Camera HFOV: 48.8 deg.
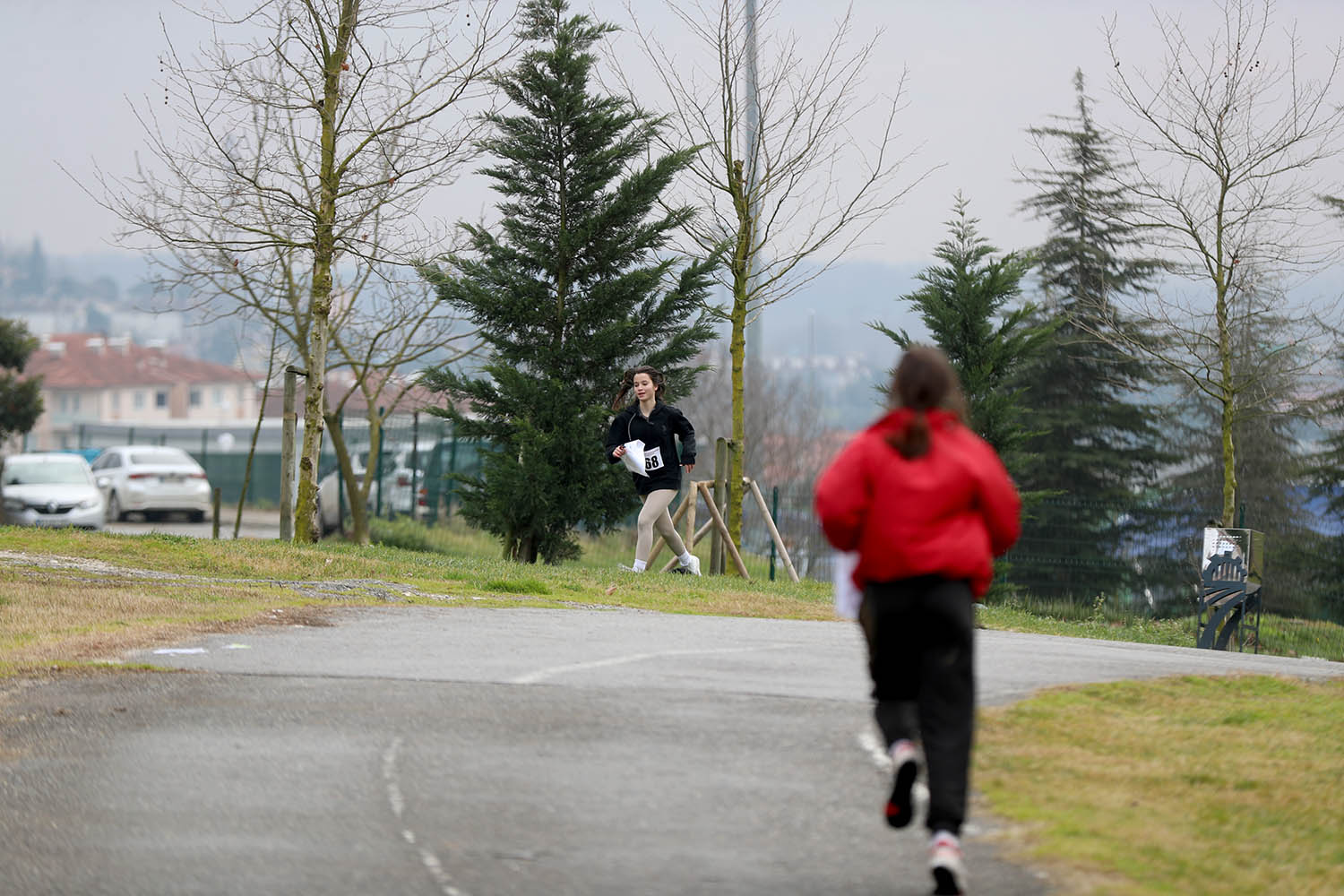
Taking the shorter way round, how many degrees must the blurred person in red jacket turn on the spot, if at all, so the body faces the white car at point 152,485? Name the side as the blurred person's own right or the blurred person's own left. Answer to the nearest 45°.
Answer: approximately 45° to the blurred person's own left

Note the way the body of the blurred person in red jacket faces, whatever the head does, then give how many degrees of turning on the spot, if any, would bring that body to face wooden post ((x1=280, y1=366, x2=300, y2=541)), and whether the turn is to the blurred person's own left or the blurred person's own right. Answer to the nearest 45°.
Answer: approximately 45° to the blurred person's own left

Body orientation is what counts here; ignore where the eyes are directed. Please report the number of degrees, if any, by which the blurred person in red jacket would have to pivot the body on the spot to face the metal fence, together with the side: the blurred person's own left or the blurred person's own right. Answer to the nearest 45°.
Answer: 0° — they already face it

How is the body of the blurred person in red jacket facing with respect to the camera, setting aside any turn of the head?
away from the camera

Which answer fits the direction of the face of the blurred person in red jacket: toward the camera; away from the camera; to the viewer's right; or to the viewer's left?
away from the camera

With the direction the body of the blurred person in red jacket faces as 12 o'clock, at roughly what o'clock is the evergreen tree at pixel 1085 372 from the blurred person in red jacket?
The evergreen tree is roughly at 12 o'clock from the blurred person in red jacket.

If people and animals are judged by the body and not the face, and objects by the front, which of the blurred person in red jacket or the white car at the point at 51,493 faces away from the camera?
the blurred person in red jacket

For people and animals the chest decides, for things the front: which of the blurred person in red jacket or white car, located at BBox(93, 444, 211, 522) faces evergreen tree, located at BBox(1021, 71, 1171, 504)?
the blurred person in red jacket

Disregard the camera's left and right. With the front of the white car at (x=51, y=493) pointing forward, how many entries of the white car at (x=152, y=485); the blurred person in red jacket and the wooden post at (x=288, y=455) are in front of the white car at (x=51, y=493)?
2

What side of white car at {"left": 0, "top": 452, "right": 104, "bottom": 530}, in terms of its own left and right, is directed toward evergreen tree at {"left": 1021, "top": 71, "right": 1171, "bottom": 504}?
left

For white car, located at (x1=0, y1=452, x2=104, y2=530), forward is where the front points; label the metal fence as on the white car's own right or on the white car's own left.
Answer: on the white car's own left

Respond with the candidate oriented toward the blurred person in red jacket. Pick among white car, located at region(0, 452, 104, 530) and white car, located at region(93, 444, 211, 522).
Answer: white car, located at region(0, 452, 104, 530)

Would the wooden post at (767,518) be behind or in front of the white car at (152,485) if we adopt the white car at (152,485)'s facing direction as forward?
behind

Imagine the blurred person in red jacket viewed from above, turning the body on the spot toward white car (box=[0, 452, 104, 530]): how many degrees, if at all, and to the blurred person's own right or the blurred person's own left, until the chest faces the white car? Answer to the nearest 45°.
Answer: approximately 45° to the blurred person's own left
